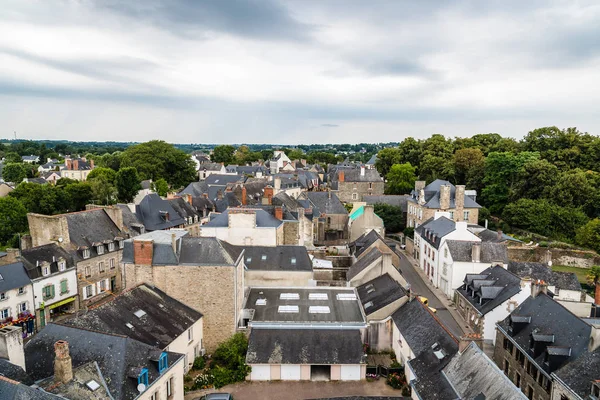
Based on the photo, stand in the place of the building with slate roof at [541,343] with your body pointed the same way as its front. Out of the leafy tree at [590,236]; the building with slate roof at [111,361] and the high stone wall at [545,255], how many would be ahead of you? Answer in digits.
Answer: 1

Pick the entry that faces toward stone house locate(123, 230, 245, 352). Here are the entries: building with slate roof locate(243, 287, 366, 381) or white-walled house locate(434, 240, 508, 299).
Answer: the white-walled house

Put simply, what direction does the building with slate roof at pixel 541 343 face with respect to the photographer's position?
facing the viewer and to the left of the viewer

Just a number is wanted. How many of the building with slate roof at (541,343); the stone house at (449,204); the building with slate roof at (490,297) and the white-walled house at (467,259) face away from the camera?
0

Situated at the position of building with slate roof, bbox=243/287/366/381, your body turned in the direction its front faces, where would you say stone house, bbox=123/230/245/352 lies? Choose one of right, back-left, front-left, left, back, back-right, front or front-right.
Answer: right

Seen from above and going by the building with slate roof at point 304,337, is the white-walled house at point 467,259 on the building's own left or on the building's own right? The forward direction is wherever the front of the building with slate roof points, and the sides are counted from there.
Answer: on the building's own left

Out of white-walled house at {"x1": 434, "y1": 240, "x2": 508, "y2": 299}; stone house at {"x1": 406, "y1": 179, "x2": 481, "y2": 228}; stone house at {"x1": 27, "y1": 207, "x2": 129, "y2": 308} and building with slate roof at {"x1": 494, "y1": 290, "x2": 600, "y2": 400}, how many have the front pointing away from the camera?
0

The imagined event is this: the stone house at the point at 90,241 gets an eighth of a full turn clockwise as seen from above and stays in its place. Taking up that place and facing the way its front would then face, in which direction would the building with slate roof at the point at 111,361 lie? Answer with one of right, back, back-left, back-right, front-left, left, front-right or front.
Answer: front

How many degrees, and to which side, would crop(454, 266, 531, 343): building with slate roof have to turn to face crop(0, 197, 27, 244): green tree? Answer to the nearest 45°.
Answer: approximately 45° to its right

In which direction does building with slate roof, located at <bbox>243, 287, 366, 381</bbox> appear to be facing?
toward the camera

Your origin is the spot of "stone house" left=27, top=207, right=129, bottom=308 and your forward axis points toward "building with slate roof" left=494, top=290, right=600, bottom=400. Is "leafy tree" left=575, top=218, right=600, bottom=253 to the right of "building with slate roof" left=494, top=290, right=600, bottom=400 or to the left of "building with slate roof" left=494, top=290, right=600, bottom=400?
left

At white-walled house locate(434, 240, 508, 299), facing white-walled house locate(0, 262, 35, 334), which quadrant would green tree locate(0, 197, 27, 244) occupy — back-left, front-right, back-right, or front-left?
front-right

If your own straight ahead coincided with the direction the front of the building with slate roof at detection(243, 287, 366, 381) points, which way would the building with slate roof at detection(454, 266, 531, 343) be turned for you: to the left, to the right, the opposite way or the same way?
to the right

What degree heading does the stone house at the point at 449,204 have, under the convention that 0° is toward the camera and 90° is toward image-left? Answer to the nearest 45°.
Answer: approximately 45°

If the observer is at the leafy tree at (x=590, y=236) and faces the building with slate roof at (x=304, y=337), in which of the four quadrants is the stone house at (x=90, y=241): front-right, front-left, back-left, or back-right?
front-right
